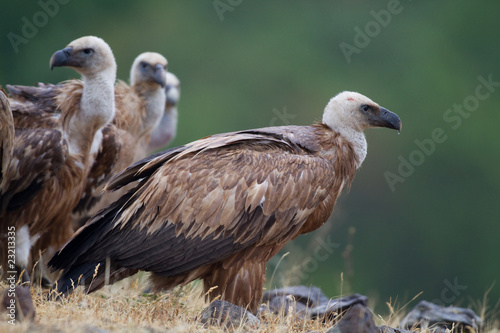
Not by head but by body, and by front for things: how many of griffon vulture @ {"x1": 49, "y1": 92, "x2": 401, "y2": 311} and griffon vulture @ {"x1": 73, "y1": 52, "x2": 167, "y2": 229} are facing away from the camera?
0

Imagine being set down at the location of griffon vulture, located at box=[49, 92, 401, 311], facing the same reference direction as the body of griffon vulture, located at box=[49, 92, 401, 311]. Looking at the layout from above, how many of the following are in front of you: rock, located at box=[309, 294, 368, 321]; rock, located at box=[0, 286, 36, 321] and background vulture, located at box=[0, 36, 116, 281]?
1

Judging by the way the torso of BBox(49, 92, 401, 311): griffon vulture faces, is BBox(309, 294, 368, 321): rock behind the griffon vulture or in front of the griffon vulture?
in front

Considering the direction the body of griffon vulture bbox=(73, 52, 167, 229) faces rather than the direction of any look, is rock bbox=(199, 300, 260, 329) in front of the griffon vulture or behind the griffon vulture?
in front

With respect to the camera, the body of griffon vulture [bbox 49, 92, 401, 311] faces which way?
to the viewer's right

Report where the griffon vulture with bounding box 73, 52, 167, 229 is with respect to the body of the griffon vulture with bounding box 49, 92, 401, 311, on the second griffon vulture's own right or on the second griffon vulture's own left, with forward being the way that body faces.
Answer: on the second griffon vulture's own left
